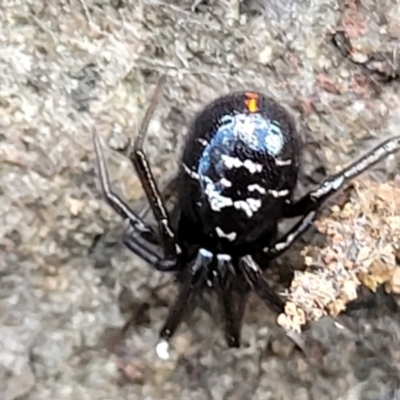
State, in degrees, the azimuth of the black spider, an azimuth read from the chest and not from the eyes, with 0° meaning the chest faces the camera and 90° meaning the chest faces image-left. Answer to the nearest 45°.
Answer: approximately 0°
